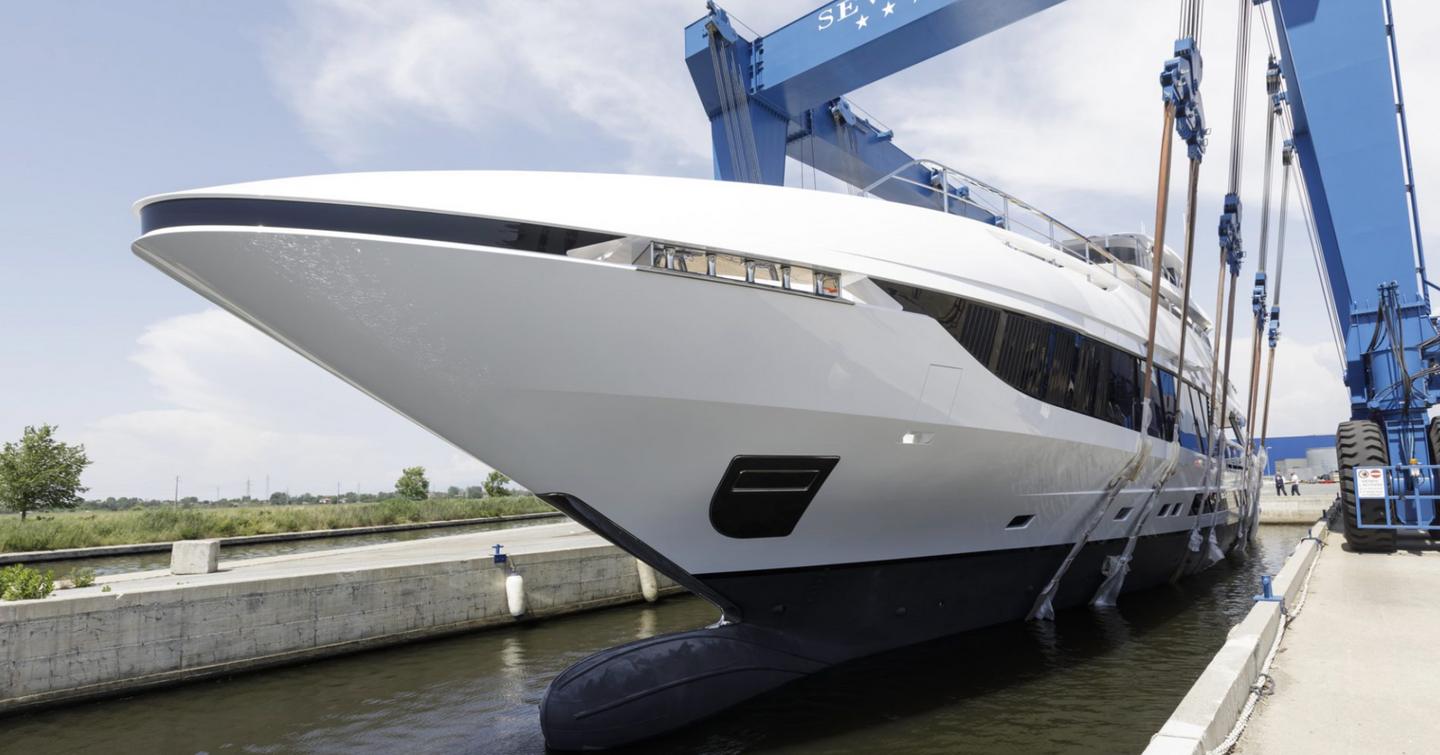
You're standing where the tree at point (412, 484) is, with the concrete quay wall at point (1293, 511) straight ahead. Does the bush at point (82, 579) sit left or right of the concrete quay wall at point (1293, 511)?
right

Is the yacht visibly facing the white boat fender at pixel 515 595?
no

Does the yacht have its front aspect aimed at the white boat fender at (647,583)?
no

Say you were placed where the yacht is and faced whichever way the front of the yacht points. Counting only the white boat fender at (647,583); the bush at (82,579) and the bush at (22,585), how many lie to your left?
0

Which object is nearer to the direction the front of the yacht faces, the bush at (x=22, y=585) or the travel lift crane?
the bush

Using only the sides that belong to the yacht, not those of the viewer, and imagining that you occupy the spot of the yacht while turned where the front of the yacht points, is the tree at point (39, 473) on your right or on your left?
on your right

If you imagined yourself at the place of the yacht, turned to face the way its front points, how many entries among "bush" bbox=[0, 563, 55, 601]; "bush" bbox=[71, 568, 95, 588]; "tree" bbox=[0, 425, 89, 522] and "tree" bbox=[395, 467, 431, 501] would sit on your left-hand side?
0

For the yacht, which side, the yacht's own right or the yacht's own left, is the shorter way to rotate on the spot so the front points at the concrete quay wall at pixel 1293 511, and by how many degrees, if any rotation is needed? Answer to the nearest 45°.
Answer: approximately 180°

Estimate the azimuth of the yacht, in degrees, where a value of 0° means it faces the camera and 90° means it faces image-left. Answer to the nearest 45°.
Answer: approximately 45°

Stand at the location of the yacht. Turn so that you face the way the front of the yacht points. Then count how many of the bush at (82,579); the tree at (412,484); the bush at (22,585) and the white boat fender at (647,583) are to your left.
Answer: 0

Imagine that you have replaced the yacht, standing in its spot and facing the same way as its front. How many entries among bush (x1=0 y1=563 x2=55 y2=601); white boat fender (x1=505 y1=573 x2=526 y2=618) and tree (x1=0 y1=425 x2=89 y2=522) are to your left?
0
